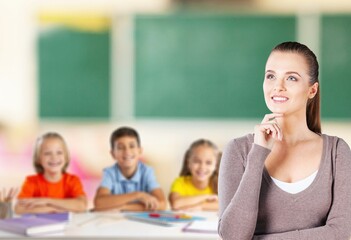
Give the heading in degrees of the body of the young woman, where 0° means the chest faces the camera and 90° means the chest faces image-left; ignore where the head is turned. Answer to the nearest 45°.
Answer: approximately 0°

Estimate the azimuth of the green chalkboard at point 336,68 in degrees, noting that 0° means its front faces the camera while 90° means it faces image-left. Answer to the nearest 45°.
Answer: approximately 0°

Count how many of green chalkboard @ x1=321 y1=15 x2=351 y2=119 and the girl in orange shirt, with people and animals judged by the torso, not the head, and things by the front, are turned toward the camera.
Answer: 2

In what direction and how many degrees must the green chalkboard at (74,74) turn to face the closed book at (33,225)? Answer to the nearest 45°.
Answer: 0° — it already faces it

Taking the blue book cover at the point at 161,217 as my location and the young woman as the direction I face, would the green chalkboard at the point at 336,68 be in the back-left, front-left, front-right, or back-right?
back-left

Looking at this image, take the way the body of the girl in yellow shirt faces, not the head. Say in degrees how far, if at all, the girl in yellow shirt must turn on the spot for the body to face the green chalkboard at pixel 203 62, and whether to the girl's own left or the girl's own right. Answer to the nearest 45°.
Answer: approximately 180°

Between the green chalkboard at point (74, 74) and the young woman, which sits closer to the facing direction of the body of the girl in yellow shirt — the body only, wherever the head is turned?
the young woman

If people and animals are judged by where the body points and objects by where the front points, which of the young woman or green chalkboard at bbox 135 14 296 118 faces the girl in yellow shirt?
the green chalkboard

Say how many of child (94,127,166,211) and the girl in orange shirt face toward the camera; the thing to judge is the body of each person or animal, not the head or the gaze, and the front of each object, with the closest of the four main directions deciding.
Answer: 2
